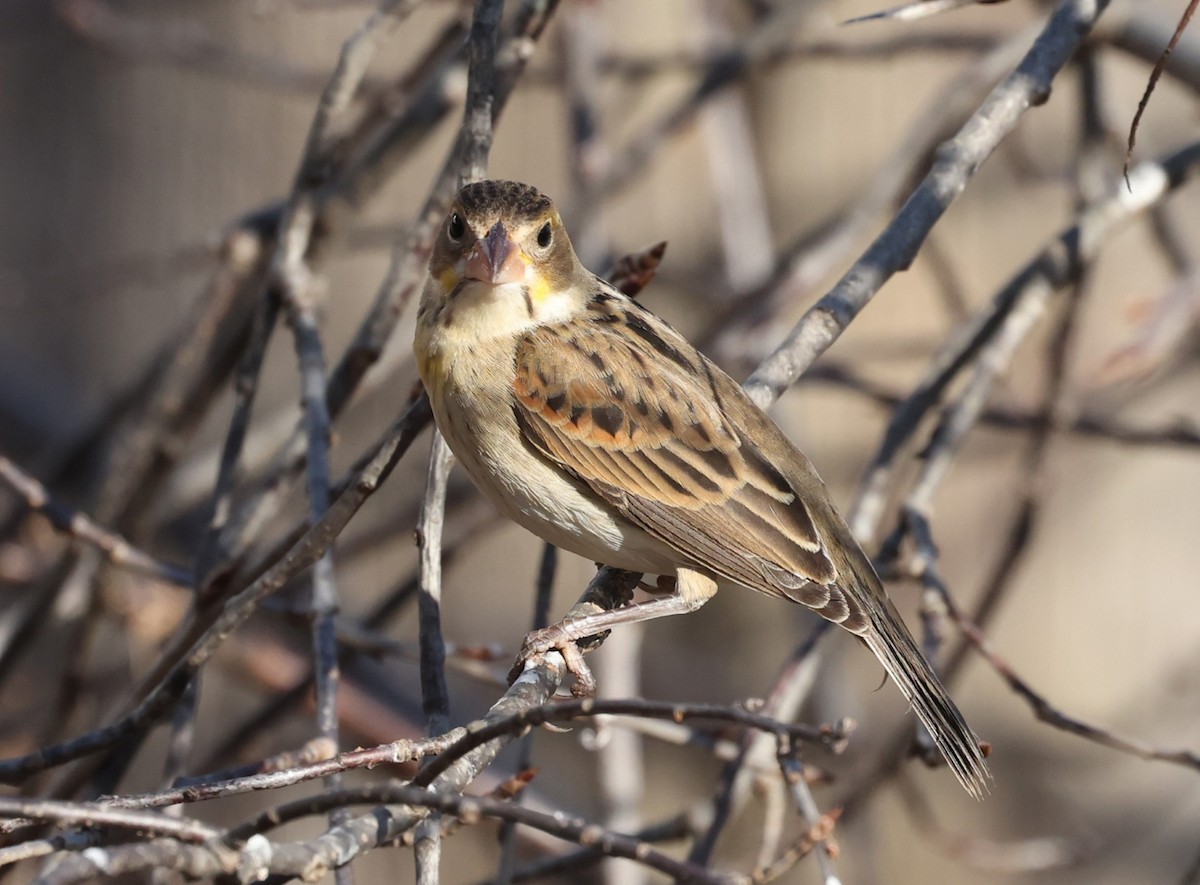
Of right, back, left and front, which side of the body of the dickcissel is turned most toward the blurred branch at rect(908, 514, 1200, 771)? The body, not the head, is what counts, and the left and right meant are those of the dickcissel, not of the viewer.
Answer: back

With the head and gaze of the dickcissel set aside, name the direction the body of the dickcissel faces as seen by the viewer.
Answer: to the viewer's left

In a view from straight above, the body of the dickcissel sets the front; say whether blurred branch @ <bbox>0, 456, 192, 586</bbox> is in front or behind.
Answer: in front
